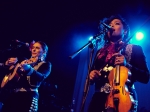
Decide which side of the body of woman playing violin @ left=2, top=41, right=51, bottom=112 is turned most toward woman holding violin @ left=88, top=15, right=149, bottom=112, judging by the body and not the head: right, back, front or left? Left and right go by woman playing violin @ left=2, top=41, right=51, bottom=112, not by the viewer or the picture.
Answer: left

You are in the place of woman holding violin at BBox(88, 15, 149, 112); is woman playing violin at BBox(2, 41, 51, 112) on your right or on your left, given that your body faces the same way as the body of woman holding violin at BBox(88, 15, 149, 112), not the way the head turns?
on your right

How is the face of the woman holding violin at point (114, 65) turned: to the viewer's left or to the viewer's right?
to the viewer's left

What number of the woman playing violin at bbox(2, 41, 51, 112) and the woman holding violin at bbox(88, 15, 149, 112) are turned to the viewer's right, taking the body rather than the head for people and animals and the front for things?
0

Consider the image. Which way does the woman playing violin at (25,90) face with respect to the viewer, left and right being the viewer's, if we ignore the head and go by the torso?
facing the viewer and to the left of the viewer
